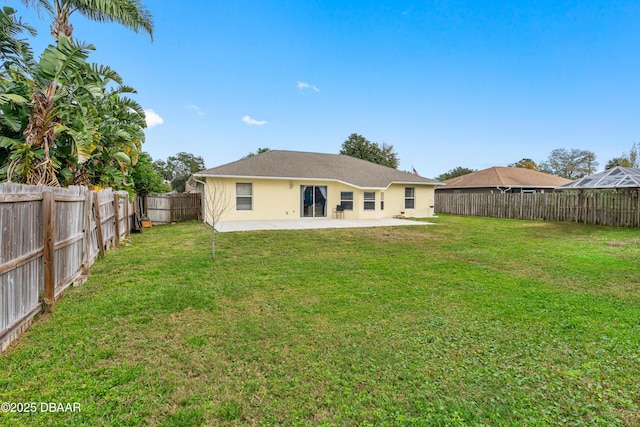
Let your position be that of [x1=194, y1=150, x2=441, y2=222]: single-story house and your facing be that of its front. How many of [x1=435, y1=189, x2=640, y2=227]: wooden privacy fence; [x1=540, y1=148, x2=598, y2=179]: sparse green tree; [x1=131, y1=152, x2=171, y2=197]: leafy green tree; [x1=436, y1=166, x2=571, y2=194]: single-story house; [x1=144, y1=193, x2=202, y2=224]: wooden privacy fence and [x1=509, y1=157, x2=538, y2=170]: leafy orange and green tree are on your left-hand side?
2

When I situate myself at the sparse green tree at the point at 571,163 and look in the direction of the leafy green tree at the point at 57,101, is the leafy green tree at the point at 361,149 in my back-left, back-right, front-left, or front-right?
front-right

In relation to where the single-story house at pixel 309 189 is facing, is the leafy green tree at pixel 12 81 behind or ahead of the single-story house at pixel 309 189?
behind

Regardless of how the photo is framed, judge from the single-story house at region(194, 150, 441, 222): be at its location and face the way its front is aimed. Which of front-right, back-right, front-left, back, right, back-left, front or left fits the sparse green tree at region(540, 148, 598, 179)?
front-right

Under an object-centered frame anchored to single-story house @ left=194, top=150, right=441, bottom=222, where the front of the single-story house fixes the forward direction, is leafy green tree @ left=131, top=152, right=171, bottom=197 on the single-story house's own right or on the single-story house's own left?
on the single-story house's own left

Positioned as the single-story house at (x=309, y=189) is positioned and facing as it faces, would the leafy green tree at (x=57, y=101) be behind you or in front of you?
behind

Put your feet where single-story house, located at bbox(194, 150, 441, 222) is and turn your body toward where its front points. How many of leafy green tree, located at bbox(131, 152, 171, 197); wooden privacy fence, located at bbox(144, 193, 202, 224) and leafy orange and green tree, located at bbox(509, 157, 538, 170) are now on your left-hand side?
2

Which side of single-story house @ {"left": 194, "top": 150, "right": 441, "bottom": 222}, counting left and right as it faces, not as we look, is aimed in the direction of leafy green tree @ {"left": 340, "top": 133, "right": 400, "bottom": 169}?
front

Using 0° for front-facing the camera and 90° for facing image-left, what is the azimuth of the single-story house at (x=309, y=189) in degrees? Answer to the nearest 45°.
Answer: approximately 180°

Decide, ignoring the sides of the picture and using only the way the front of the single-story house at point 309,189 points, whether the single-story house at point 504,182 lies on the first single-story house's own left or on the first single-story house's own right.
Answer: on the first single-story house's own right

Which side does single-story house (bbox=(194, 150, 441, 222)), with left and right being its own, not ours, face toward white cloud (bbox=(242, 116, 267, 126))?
front
